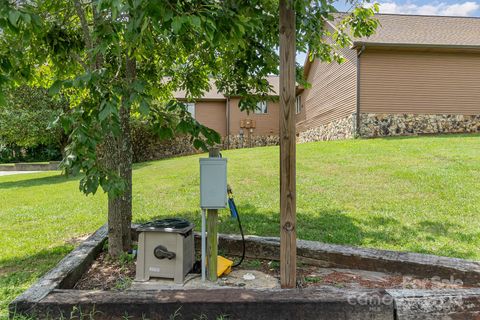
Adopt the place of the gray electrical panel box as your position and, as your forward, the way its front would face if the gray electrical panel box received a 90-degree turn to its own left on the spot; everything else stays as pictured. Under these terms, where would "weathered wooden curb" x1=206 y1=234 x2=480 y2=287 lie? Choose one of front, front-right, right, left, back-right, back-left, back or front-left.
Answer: front

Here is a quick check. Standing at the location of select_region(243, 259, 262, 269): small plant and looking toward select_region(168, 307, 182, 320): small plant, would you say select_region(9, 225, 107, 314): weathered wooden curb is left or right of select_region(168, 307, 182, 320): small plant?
right

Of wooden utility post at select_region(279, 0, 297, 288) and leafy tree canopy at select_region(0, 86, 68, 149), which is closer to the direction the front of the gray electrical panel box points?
the wooden utility post

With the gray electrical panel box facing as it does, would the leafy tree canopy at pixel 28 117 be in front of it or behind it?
behind

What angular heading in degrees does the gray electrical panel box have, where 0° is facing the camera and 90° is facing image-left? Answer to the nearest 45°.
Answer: approximately 0°

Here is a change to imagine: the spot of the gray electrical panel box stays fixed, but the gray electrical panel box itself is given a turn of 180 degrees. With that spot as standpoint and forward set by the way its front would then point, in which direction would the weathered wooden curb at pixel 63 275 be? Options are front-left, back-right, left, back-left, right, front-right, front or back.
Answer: left

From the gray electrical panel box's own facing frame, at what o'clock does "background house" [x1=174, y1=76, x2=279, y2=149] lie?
The background house is roughly at 6 o'clock from the gray electrical panel box.
